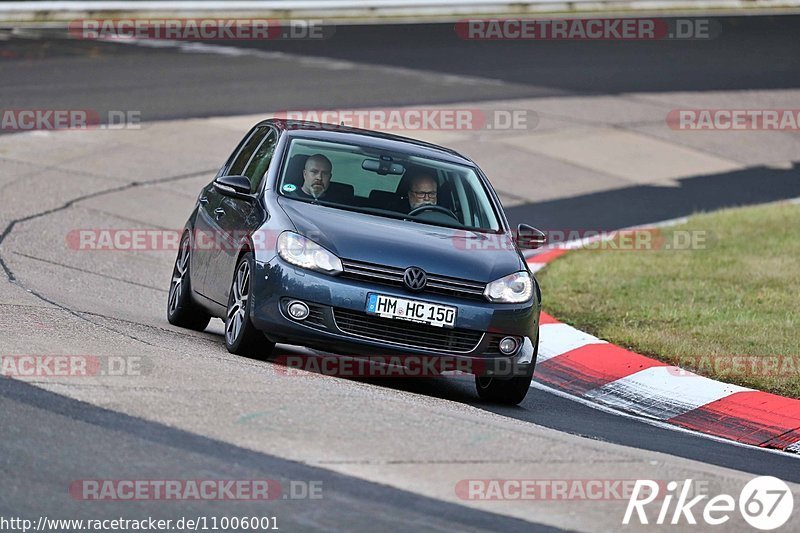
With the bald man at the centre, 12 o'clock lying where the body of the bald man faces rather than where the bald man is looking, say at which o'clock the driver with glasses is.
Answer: The driver with glasses is roughly at 9 o'clock from the bald man.

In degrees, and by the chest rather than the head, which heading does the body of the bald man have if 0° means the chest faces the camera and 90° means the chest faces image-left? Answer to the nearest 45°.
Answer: approximately 0°
